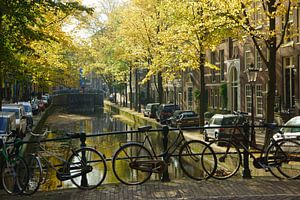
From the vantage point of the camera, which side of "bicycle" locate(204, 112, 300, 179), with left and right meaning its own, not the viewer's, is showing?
left

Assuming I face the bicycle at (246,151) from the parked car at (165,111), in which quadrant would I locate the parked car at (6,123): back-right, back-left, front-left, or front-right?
front-right

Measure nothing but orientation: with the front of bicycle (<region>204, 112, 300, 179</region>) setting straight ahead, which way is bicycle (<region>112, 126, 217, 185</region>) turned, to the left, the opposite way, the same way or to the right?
the opposite way

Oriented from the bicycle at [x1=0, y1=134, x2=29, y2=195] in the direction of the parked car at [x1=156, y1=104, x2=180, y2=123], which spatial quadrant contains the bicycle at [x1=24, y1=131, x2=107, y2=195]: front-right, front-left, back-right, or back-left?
front-right
